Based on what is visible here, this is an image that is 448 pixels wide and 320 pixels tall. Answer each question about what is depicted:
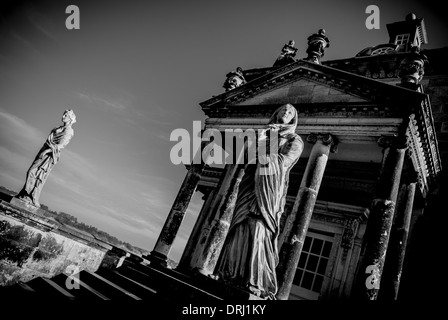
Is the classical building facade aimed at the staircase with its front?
yes

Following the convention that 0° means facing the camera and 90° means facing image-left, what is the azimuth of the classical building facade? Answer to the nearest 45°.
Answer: approximately 45°

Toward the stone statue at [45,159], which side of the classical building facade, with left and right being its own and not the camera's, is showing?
front

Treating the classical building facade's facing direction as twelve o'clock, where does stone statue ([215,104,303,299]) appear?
The stone statue is roughly at 11 o'clock from the classical building facade.

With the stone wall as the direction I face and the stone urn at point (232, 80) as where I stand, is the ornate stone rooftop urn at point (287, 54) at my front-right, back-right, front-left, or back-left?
back-left
